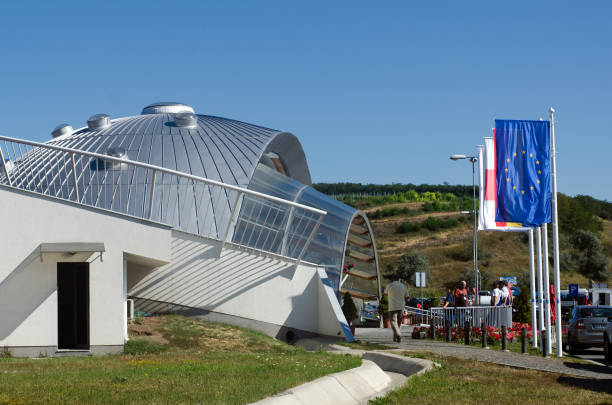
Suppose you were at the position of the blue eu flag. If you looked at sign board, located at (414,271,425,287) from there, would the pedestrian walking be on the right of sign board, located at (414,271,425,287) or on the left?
left

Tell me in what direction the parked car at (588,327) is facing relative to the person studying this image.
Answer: facing away from the viewer

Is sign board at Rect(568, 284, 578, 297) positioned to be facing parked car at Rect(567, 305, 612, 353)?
yes

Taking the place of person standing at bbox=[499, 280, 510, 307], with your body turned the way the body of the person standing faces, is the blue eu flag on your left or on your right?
on your left
